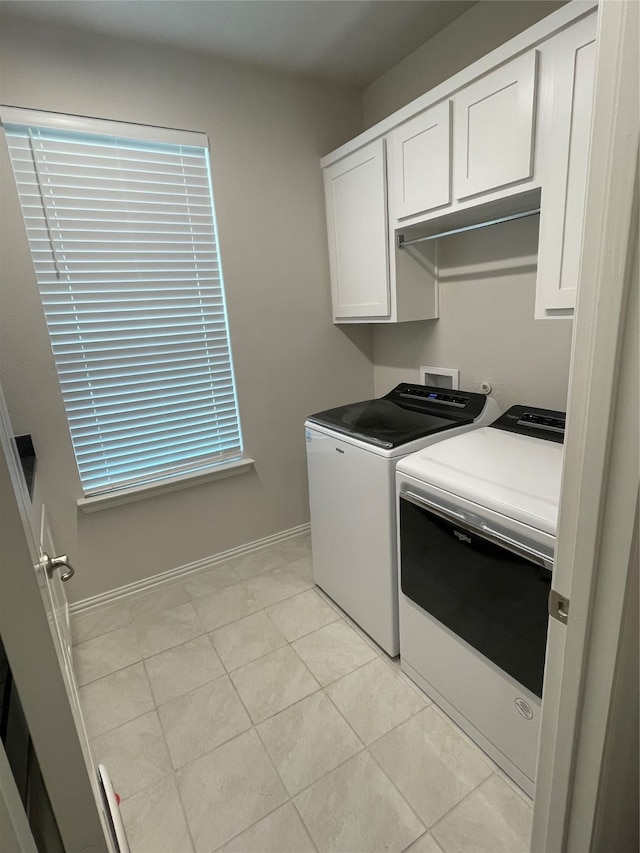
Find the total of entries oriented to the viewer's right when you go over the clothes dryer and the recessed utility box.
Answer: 0

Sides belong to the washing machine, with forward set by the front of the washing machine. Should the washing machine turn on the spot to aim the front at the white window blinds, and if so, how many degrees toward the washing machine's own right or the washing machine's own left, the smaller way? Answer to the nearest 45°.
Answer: approximately 45° to the washing machine's own right

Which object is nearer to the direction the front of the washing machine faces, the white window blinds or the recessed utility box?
the white window blinds

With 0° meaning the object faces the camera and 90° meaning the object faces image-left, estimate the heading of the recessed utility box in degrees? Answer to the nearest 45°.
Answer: approximately 45°

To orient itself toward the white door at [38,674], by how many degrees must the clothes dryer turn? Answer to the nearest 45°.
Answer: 0° — it already faces it

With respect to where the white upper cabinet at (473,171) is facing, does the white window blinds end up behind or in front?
in front

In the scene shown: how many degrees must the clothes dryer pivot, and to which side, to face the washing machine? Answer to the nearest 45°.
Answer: approximately 90° to its right

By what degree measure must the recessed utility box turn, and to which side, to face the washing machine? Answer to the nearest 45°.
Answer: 0° — it already faces it

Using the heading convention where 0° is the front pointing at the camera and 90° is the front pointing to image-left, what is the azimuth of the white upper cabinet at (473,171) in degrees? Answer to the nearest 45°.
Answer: approximately 45°

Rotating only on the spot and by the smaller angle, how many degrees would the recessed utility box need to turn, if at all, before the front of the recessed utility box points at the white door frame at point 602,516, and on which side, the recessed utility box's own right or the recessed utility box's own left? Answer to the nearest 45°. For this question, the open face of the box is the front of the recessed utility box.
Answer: approximately 45° to the recessed utility box's own left

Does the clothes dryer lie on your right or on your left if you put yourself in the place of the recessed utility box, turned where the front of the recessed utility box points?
on your left

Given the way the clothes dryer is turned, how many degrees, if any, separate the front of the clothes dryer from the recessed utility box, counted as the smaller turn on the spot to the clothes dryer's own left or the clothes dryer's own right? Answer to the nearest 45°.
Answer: approximately 135° to the clothes dryer's own right
